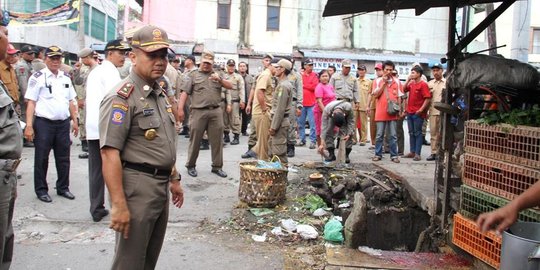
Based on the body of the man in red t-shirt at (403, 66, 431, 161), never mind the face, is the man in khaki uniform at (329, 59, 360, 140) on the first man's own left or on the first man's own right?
on the first man's own right

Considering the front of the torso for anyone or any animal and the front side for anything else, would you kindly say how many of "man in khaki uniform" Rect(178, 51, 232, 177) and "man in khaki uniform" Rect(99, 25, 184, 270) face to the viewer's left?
0

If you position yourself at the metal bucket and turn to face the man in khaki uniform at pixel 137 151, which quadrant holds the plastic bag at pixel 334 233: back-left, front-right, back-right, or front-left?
front-right

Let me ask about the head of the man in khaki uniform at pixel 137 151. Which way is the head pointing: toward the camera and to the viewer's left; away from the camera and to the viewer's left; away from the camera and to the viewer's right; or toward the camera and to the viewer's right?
toward the camera and to the viewer's right

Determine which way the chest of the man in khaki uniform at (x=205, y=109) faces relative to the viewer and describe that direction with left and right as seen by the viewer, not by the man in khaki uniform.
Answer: facing the viewer

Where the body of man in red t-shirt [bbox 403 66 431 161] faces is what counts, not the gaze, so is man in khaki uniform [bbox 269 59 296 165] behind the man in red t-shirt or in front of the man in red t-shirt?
in front

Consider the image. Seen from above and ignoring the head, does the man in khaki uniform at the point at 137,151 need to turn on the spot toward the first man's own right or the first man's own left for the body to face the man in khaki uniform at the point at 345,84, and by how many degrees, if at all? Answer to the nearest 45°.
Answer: approximately 90° to the first man's own left

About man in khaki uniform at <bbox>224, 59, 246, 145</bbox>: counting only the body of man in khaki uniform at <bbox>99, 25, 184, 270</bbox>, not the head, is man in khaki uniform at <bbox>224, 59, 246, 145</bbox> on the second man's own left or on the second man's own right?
on the second man's own left

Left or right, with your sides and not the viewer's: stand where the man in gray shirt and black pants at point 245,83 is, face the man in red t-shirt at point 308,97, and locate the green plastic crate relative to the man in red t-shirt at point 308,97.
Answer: right
